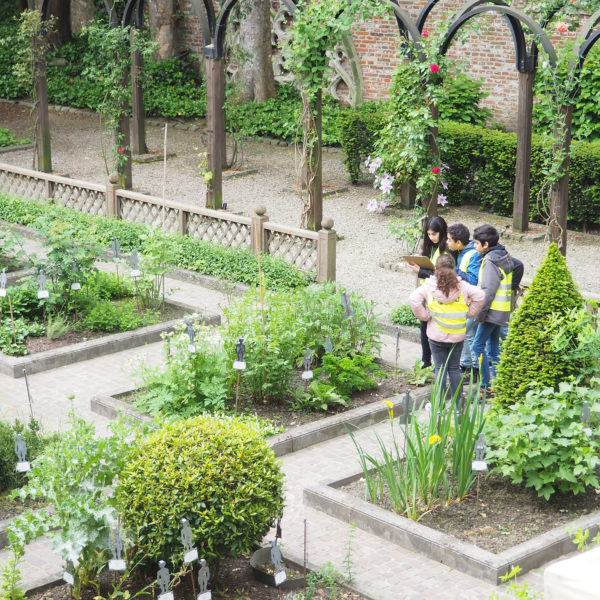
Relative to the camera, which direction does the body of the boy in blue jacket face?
to the viewer's left

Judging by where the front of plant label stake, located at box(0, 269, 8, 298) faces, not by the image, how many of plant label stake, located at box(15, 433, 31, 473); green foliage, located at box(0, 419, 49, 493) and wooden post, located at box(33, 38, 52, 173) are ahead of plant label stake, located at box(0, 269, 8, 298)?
2

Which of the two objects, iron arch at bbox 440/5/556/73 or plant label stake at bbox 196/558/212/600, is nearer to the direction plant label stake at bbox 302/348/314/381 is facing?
the plant label stake

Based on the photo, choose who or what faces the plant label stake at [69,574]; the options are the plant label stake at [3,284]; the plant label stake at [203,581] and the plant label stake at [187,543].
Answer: the plant label stake at [3,284]

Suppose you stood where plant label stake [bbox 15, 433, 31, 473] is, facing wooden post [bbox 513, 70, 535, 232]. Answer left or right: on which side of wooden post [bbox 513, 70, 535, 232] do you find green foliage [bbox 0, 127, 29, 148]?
left

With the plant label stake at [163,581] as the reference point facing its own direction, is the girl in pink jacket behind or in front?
behind

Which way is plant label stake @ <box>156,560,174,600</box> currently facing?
toward the camera

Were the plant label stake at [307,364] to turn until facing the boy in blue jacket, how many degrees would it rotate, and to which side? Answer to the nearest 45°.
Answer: approximately 135° to its left

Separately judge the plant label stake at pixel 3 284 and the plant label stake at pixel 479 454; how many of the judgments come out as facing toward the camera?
2

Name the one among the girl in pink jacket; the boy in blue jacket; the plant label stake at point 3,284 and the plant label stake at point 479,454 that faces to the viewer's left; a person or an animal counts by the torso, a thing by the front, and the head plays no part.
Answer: the boy in blue jacket

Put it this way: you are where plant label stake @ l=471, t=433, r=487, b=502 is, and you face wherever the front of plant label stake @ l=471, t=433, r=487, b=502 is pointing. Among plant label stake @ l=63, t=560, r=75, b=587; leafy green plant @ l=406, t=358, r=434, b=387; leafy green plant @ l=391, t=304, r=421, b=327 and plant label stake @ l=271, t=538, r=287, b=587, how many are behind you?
2

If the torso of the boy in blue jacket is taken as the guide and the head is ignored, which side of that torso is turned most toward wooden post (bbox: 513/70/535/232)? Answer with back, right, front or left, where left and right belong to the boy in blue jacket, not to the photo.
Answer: right

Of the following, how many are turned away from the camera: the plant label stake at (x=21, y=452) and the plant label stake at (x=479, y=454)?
0

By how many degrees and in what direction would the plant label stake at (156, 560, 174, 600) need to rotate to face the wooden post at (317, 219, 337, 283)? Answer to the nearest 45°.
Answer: approximately 180°

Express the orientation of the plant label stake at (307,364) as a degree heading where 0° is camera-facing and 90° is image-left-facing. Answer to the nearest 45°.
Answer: approximately 0°

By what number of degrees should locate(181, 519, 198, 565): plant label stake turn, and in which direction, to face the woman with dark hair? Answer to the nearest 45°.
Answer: approximately 135° to its left

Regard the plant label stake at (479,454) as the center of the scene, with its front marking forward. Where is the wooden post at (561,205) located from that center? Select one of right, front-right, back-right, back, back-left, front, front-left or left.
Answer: back
